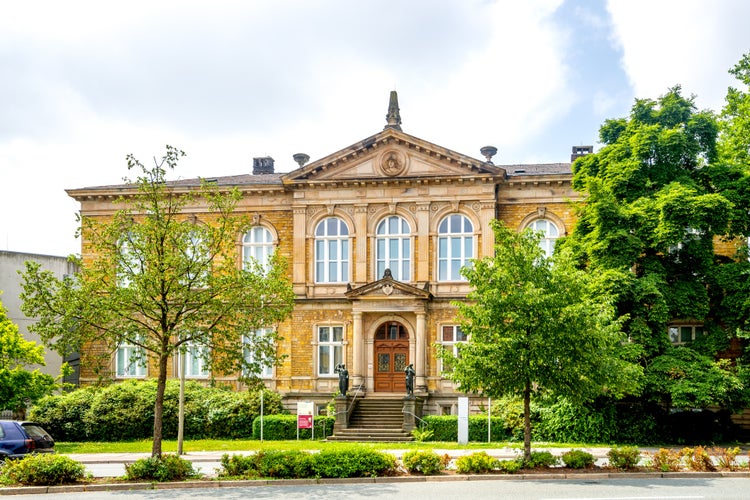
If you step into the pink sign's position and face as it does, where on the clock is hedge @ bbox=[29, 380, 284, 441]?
The hedge is roughly at 4 o'clock from the pink sign.

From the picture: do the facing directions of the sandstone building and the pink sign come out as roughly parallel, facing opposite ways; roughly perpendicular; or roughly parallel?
roughly parallel

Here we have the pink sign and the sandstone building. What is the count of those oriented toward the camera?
2

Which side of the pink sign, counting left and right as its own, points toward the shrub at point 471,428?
left

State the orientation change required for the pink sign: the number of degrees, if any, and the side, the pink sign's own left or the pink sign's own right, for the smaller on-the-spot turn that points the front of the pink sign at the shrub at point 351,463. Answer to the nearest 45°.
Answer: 0° — it already faces it

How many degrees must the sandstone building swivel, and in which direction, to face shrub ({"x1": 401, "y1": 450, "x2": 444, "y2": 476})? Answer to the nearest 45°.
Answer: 0° — it already faces it

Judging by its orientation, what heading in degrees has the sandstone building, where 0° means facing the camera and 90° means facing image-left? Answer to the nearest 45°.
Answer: approximately 0°

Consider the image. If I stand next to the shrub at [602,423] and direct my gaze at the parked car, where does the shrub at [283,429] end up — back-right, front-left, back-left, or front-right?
front-right

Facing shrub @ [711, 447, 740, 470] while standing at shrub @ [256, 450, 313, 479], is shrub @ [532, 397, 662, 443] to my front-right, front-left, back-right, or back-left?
front-left

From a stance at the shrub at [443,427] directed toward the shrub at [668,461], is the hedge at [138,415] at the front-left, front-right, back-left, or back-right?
back-right

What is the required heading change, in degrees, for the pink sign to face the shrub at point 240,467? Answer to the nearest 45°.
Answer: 0° — it already faces it

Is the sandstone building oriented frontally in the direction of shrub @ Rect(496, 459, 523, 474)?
yes

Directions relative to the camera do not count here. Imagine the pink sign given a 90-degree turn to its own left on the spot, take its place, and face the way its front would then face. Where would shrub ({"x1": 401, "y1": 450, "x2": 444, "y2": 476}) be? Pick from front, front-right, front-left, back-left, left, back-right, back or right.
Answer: right

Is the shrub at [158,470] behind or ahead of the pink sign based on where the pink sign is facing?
ahead

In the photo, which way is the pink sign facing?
toward the camera

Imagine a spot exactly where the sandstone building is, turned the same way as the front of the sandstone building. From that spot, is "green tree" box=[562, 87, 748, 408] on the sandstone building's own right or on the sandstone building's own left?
on the sandstone building's own left

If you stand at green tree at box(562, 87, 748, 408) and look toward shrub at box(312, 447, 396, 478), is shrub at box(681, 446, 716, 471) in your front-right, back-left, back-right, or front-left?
front-left

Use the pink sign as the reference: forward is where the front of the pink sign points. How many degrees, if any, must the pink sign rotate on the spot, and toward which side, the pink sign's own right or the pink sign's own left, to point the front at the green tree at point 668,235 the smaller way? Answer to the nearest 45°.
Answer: approximately 90° to the pink sign's own left
